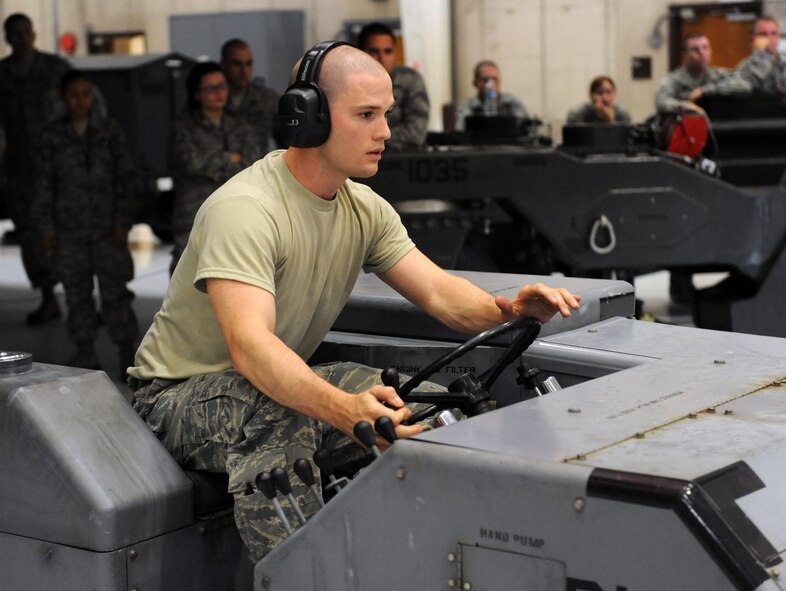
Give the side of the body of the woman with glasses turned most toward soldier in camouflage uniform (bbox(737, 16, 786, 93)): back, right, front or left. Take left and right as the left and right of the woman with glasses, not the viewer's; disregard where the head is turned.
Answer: left

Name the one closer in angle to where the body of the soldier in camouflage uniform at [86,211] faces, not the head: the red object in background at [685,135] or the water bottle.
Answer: the red object in background

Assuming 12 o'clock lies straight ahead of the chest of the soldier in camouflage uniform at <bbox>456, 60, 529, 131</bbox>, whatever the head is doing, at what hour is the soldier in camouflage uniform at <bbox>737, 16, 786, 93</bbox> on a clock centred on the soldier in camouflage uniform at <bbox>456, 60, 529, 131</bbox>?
the soldier in camouflage uniform at <bbox>737, 16, 786, 93</bbox> is roughly at 10 o'clock from the soldier in camouflage uniform at <bbox>456, 60, 529, 131</bbox>.

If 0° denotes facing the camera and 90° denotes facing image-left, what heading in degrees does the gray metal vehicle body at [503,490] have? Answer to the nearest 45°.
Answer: approximately 315°

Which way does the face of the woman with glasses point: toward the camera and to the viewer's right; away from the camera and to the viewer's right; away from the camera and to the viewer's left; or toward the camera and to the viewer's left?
toward the camera and to the viewer's right

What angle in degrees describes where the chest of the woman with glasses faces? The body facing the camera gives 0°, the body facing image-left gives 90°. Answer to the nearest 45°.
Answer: approximately 315°

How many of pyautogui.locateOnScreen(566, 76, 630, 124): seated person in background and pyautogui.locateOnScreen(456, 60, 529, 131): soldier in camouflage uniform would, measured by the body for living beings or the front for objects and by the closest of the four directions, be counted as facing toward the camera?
2

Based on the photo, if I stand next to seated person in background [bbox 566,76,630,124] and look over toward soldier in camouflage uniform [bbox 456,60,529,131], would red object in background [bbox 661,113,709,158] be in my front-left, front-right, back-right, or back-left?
back-left

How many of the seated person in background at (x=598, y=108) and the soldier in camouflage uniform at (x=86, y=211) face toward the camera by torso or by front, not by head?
2
